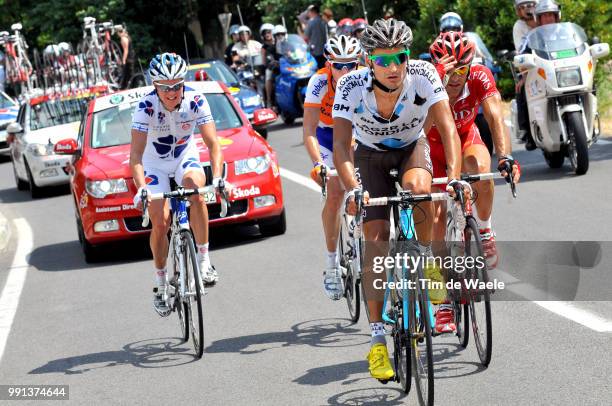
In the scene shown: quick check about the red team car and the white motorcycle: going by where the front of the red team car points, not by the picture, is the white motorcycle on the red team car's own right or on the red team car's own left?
on the red team car's own left

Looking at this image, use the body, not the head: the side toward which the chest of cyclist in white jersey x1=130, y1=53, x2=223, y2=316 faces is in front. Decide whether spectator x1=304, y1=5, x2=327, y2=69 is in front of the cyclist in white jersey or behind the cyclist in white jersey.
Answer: behind

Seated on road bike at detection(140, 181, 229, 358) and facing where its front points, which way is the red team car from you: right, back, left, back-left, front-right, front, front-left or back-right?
back

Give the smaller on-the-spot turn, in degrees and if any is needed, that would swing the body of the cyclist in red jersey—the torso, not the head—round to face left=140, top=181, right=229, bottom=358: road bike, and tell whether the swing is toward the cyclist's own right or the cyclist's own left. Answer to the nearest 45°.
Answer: approximately 90° to the cyclist's own right

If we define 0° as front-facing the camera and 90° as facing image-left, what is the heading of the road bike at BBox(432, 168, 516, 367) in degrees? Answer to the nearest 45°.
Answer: approximately 0°

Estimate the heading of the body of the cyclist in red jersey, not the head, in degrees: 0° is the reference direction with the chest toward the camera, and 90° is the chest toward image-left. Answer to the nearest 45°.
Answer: approximately 0°

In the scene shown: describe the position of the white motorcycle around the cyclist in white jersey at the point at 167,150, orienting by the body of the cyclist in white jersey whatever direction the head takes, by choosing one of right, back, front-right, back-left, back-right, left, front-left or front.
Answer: back-left

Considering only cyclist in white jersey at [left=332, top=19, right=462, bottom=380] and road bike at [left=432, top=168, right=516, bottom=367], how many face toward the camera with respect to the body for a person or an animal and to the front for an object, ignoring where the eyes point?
2
